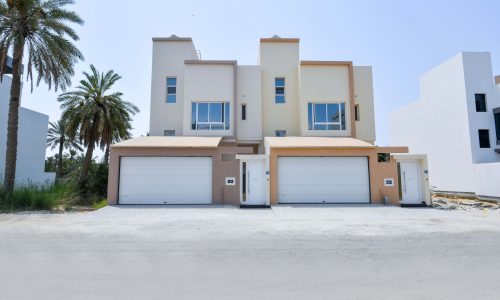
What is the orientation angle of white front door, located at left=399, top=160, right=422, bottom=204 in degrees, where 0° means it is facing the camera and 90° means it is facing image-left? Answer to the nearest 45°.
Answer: approximately 0°

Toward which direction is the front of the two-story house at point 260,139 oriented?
toward the camera

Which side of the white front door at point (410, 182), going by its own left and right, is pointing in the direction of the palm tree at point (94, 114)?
right

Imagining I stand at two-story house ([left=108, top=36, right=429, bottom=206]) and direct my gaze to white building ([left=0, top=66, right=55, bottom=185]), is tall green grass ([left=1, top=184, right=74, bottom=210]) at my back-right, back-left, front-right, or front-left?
front-left

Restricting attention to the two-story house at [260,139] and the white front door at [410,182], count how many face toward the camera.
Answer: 2

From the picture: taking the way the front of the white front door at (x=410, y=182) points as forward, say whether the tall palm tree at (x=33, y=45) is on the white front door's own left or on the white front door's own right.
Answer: on the white front door's own right

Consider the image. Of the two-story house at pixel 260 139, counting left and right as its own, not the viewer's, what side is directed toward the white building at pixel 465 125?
left

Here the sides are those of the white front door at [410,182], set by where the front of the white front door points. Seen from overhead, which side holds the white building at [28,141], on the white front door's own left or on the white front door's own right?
on the white front door's own right

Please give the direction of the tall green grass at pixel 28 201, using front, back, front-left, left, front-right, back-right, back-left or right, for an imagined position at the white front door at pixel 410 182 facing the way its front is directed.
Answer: front-right

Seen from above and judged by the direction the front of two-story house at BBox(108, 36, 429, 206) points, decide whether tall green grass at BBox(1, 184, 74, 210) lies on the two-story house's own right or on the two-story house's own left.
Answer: on the two-story house's own right
